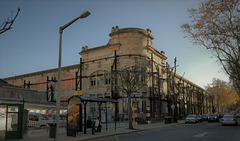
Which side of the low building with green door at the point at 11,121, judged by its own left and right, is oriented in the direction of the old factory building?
left

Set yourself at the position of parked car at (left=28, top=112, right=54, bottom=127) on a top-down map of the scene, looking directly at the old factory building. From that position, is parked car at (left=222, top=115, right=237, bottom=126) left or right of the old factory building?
right

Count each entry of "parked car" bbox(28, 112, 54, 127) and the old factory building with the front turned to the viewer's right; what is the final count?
1

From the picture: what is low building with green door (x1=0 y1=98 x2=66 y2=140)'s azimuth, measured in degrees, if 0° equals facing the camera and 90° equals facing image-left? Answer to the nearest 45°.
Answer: approximately 315°

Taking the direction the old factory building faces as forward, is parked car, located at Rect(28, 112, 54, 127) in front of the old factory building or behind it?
in front

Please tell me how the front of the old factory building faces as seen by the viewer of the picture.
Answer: facing the viewer
